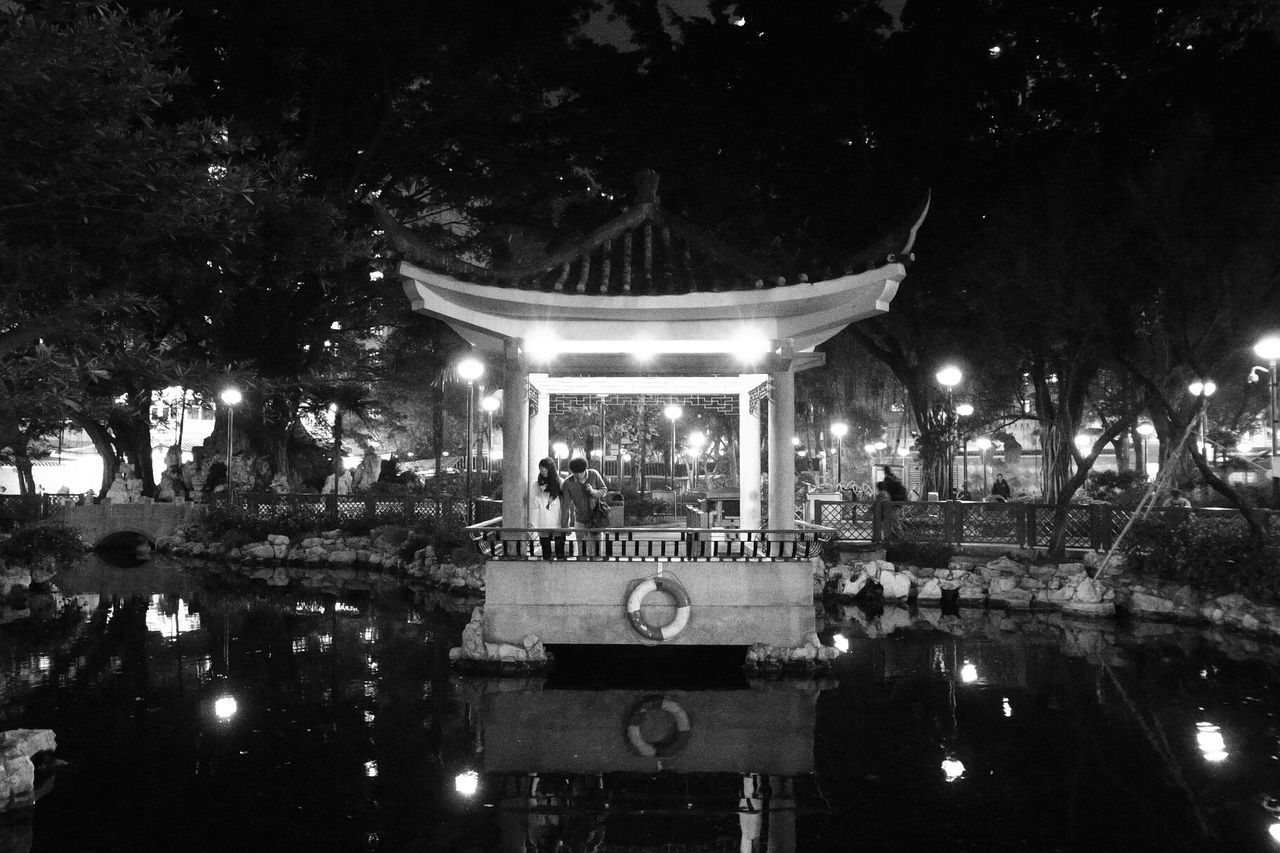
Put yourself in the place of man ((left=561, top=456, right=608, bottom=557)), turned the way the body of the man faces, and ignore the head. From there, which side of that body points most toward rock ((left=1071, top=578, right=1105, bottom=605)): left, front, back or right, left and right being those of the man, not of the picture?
left

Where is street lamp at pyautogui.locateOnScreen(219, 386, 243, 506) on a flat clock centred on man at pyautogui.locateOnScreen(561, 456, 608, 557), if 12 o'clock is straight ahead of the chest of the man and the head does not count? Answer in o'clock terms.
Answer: The street lamp is roughly at 5 o'clock from the man.

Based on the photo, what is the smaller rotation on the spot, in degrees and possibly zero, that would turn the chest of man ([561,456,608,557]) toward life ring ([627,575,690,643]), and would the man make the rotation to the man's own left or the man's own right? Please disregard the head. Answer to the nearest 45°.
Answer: approximately 45° to the man's own left

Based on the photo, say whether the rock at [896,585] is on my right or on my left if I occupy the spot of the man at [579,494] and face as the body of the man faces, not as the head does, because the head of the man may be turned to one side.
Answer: on my left

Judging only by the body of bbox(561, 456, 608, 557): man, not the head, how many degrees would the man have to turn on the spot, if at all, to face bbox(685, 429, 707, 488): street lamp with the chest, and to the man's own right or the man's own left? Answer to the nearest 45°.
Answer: approximately 180°

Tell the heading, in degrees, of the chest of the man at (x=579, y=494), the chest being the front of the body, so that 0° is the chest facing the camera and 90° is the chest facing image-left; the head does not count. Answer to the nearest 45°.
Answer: approximately 0°

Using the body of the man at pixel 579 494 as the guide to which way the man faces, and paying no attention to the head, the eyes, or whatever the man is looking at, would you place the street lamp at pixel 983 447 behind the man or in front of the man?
behind

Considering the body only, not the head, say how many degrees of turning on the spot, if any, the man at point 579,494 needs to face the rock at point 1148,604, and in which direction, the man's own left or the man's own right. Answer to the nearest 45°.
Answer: approximately 90° to the man's own left

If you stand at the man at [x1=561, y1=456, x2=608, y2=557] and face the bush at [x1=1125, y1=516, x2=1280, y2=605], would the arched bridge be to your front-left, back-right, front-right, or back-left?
back-left
